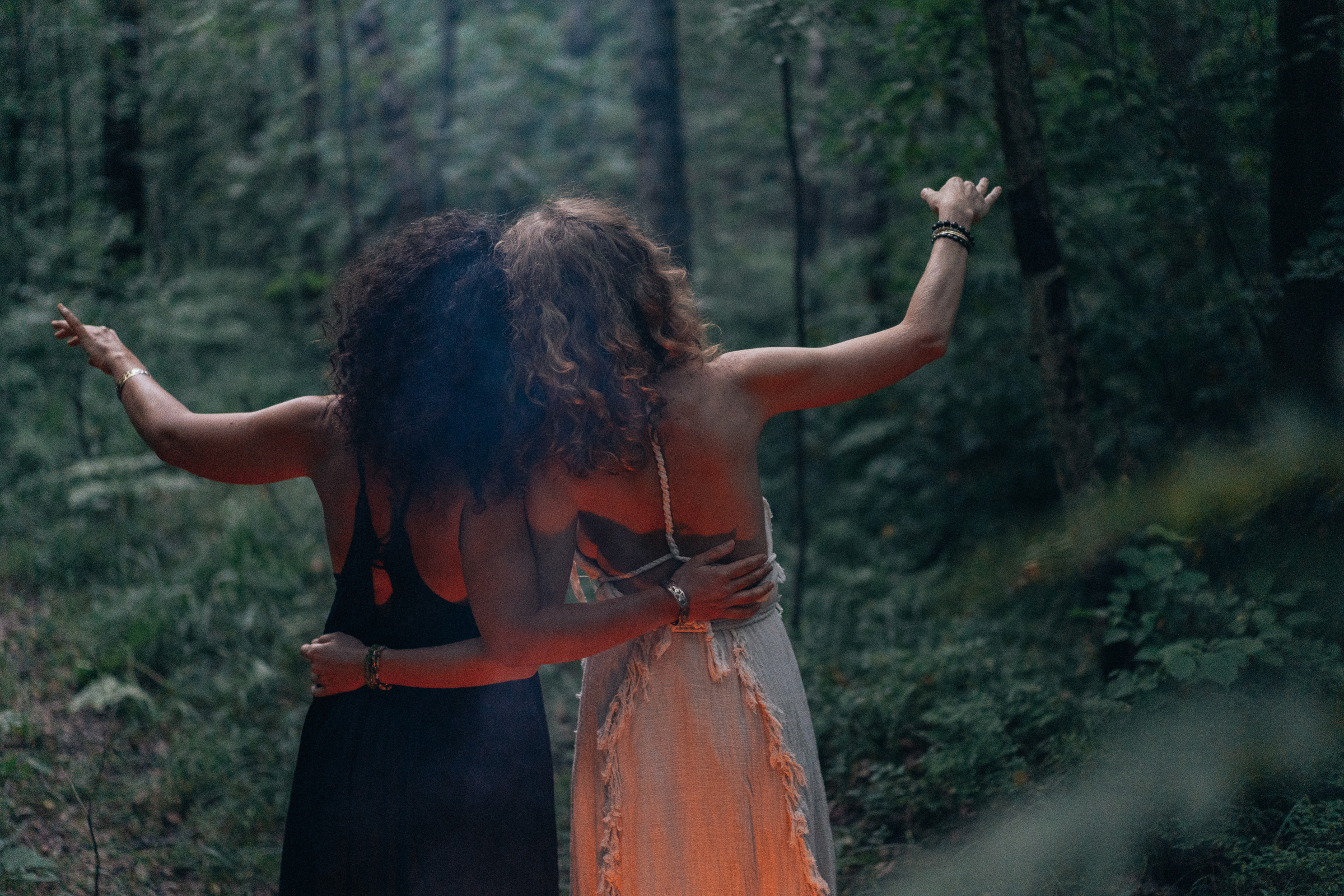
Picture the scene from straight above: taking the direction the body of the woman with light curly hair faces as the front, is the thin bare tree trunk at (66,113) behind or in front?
in front

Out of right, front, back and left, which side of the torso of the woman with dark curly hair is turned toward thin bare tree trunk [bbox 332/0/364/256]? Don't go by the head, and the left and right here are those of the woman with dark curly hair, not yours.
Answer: front

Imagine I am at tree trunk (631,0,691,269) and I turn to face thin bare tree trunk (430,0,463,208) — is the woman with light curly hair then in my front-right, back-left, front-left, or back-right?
back-left

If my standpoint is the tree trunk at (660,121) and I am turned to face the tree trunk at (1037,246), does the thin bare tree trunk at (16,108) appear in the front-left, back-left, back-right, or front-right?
back-right

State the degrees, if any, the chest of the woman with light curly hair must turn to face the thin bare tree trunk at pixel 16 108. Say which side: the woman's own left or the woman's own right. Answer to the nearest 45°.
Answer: approximately 45° to the woman's own left

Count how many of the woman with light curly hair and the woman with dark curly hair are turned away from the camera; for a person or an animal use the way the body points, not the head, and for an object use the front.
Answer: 2

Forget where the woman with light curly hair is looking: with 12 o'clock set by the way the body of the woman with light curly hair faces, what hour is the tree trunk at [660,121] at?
The tree trunk is roughly at 12 o'clock from the woman with light curly hair.

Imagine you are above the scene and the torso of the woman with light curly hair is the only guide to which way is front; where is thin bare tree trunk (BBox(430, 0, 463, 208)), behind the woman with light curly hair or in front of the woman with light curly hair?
in front

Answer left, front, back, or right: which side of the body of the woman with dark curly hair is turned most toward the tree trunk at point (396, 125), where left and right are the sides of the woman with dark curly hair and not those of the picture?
front

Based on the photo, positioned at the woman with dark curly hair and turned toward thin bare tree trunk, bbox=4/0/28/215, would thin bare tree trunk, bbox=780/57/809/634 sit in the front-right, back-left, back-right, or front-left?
front-right

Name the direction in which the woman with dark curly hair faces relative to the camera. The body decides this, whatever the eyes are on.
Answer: away from the camera

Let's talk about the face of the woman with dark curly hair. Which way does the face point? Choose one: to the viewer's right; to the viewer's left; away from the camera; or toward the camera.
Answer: away from the camera

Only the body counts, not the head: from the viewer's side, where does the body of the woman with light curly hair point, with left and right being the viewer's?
facing away from the viewer
